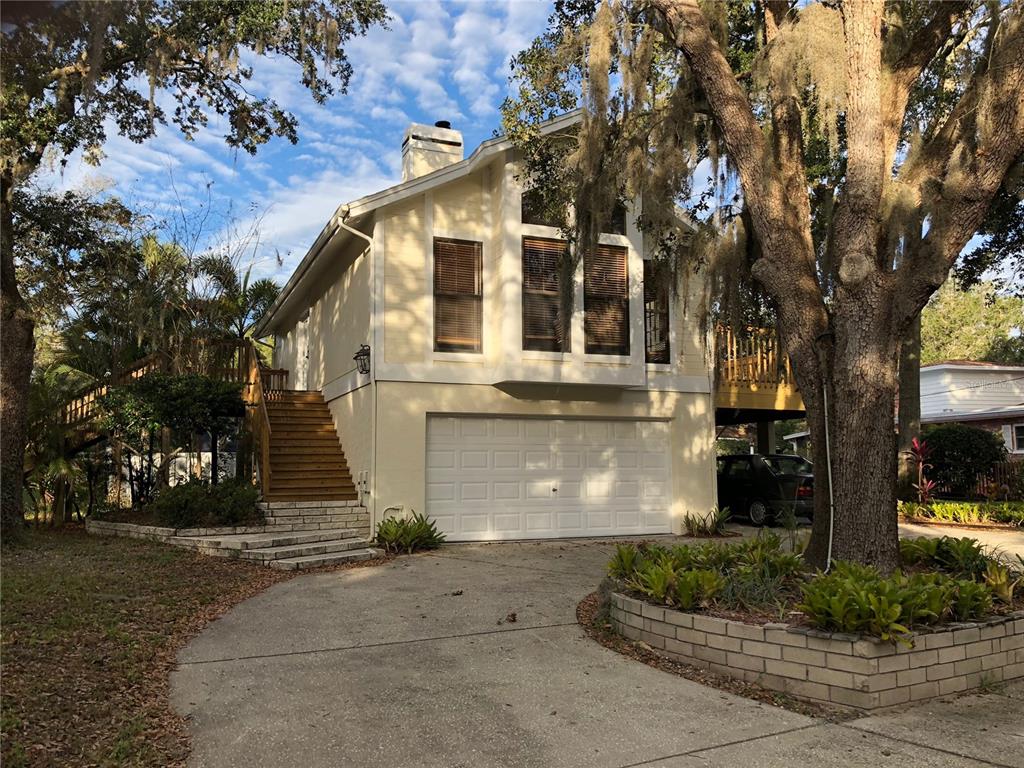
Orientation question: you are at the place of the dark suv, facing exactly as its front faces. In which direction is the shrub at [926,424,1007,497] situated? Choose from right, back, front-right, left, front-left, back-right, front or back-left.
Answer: right

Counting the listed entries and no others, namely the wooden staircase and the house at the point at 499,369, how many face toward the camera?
2

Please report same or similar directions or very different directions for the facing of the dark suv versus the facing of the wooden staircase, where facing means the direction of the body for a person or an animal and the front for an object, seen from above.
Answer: very different directions

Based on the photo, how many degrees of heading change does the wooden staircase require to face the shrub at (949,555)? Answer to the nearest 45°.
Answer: approximately 45° to its left

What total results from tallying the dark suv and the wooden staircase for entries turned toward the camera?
1

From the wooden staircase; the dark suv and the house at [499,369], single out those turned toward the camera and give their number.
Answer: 2

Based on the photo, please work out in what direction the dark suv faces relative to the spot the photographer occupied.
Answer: facing away from the viewer and to the left of the viewer
